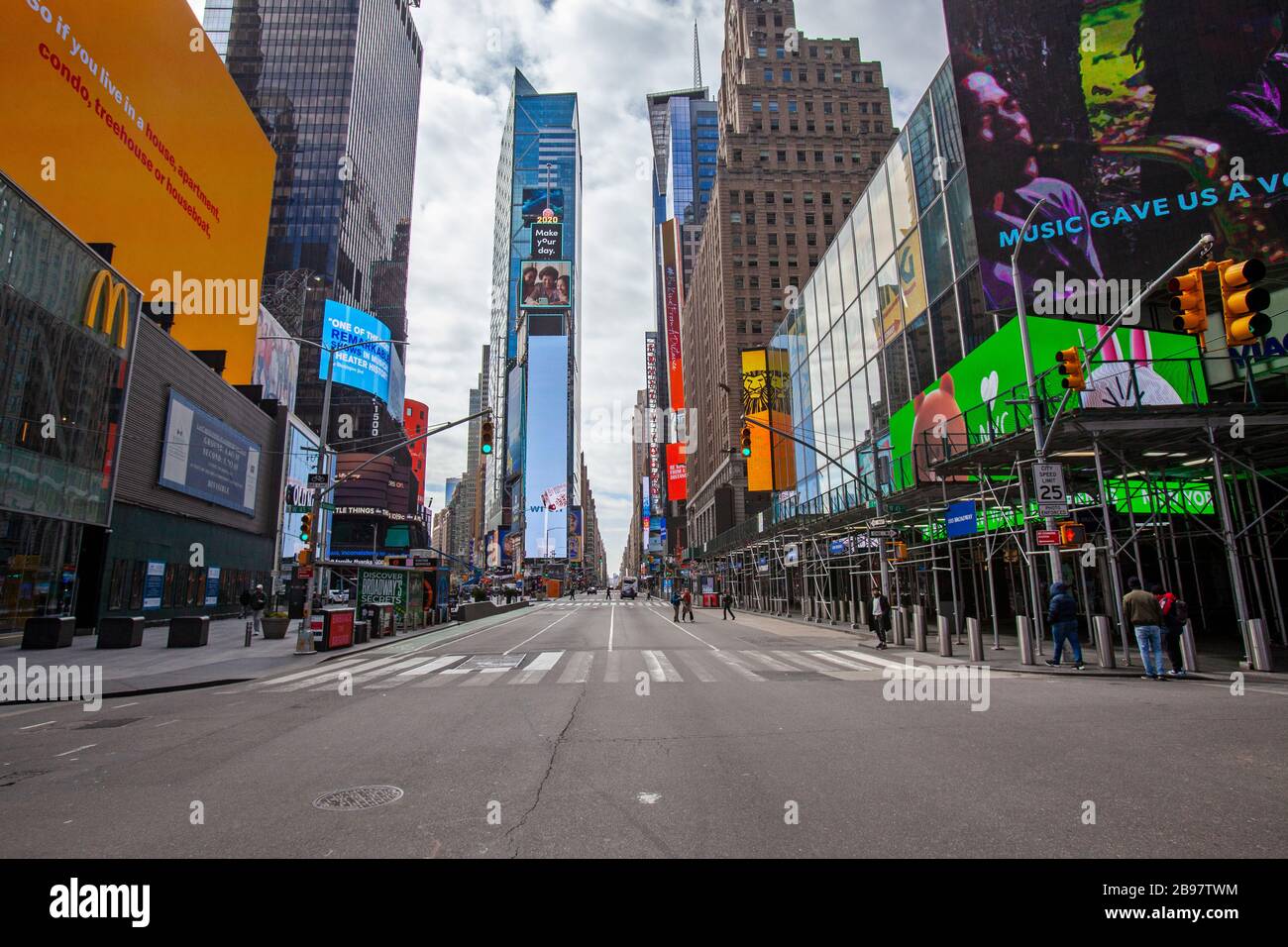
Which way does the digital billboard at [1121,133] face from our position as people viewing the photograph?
facing the viewer and to the left of the viewer

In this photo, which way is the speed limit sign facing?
toward the camera

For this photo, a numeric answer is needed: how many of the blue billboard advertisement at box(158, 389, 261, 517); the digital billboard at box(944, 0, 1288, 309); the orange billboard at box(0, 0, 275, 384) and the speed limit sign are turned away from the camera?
0

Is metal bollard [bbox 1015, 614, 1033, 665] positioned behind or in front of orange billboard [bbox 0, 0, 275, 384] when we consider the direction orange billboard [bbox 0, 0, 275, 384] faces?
in front

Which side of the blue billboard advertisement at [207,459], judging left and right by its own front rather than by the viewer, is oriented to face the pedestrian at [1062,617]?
front

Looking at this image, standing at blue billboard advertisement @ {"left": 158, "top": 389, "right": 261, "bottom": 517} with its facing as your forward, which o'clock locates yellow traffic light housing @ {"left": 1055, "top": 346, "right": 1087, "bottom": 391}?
The yellow traffic light housing is roughly at 1 o'clock from the blue billboard advertisement.

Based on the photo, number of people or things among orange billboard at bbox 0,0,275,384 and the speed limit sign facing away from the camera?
0

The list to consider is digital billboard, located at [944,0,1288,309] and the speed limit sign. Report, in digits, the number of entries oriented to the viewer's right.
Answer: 0

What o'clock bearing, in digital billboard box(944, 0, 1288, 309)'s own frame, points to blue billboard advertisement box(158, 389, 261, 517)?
The blue billboard advertisement is roughly at 1 o'clock from the digital billboard.

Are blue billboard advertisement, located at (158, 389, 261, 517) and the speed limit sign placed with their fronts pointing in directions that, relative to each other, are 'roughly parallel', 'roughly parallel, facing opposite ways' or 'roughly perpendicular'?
roughly perpendicular

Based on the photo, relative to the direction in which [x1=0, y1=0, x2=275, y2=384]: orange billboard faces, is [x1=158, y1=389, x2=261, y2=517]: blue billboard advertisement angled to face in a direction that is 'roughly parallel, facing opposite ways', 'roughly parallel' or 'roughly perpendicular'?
roughly parallel

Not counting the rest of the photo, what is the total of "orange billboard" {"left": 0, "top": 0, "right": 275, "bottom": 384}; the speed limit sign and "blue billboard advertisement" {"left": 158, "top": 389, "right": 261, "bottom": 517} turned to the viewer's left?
0

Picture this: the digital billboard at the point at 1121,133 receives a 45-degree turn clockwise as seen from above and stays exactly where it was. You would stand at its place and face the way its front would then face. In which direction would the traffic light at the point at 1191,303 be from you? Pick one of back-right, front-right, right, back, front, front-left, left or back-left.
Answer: left

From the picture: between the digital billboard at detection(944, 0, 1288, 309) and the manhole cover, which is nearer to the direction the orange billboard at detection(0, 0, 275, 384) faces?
the digital billboard

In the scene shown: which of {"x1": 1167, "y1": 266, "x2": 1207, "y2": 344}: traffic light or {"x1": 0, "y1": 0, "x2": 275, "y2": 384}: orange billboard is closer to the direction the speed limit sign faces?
the traffic light

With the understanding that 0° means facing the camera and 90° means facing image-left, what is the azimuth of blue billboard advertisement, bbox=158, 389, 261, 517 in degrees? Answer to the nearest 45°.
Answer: approximately 315°
